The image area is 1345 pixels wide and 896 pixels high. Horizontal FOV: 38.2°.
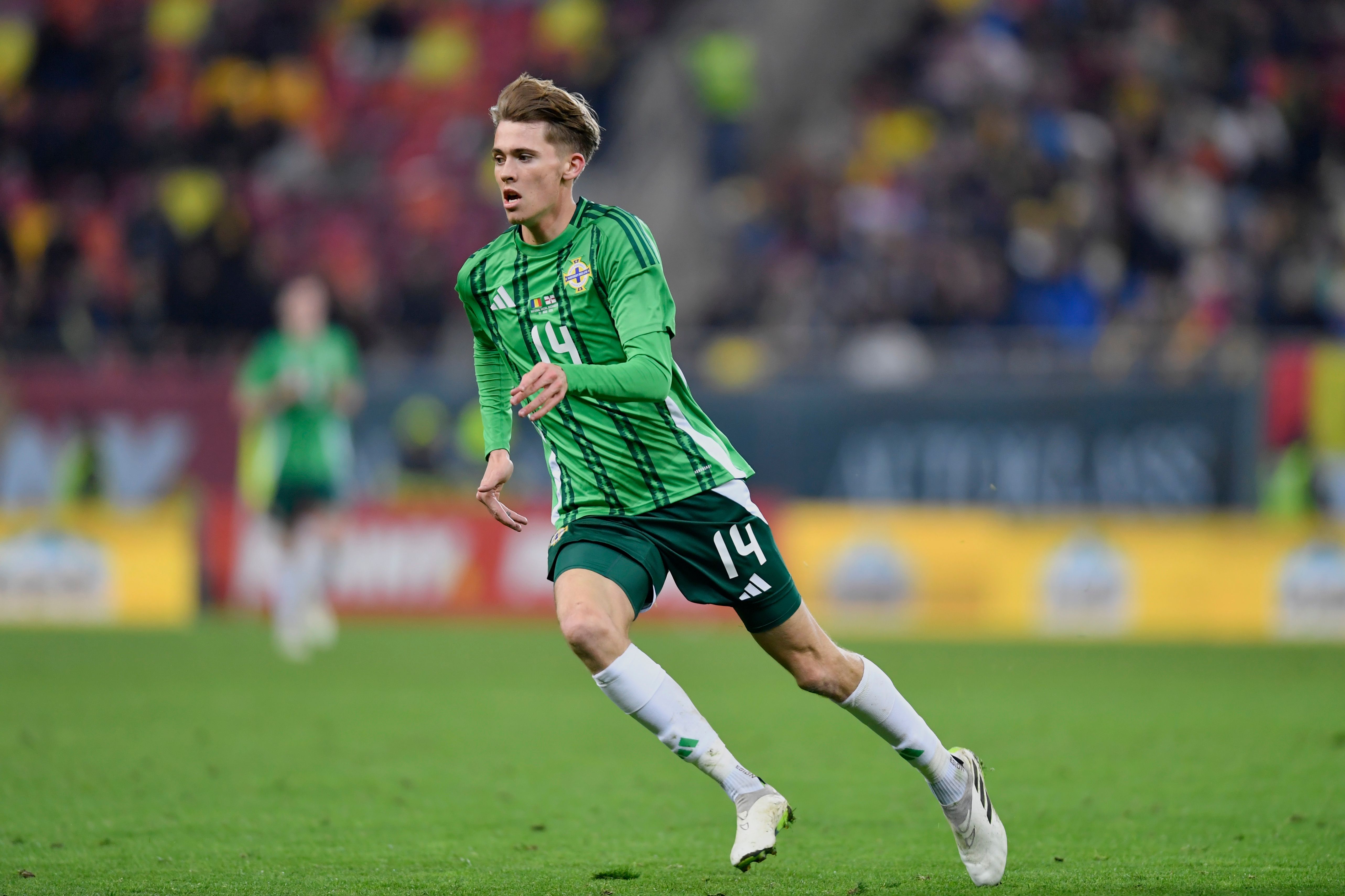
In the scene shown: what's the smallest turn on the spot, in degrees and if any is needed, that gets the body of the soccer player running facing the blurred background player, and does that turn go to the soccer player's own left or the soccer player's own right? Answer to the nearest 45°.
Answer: approximately 135° to the soccer player's own right

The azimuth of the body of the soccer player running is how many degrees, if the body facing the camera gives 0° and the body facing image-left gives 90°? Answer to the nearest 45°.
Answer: approximately 45°

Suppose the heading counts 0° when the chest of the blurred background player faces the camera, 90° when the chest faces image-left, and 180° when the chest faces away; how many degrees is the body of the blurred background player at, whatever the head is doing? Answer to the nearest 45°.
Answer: approximately 0°

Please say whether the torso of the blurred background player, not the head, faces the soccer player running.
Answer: yes
